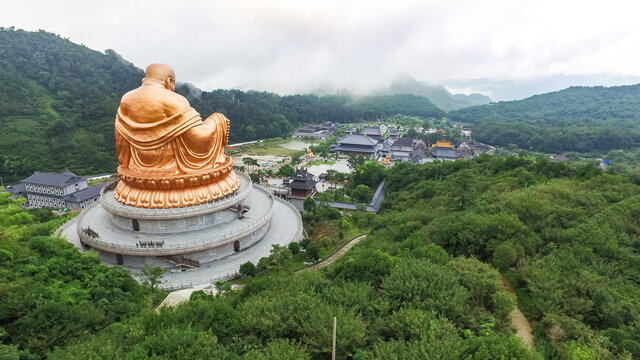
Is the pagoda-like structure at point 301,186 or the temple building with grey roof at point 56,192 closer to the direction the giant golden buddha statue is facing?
the pagoda-like structure

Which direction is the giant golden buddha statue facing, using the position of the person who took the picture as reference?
facing away from the viewer and to the right of the viewer

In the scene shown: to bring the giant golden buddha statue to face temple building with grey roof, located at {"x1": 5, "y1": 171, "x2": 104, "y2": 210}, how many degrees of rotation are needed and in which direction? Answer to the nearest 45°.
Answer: approximately 90° to its left

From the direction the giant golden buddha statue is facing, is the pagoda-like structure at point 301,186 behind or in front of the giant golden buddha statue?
in front
